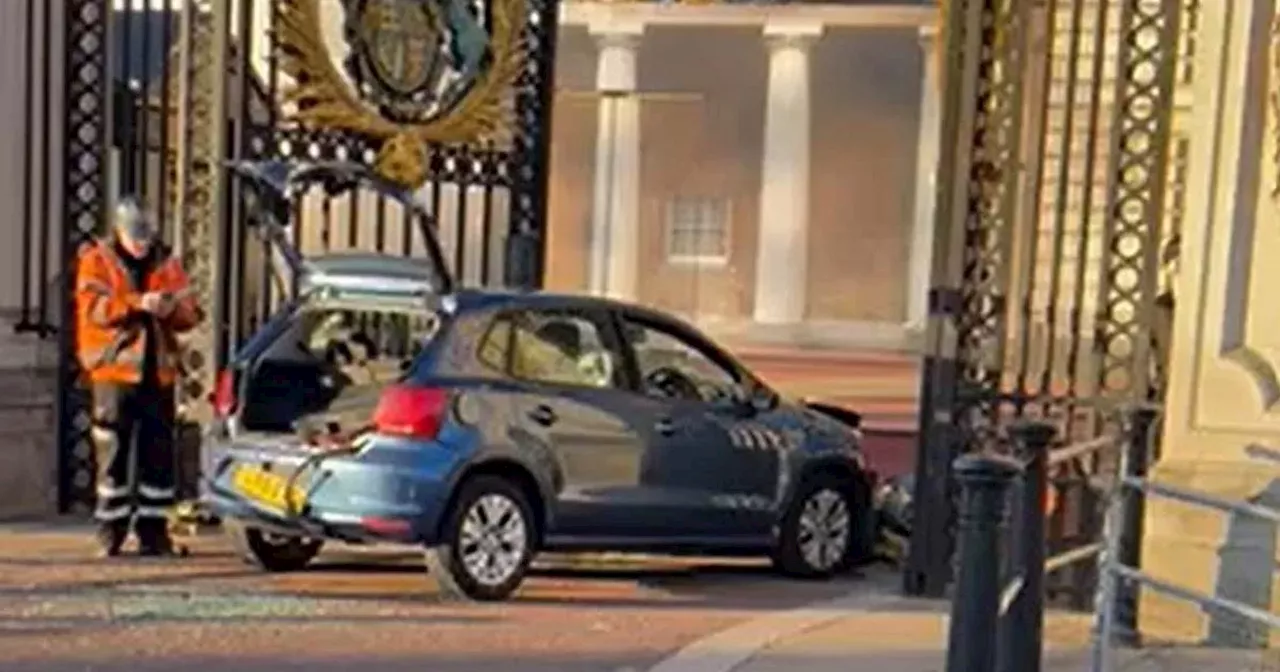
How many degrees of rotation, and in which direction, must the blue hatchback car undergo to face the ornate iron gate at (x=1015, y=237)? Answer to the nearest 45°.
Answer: approximately 45° to its right

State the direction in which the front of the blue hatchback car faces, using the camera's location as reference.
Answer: facing away from the viewer and to the right of the viewer

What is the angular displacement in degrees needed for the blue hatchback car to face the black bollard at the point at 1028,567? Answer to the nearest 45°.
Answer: approximately 90° to its right

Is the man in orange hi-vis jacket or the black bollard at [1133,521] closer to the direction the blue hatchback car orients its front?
the black bollard

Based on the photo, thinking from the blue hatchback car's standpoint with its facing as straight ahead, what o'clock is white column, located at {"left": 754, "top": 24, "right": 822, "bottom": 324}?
The white column is roughly at 11 o'clock from the blue hatchback car.

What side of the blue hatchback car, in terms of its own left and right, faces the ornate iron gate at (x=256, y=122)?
left

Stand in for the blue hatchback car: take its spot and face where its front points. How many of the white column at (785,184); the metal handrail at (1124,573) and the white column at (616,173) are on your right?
1

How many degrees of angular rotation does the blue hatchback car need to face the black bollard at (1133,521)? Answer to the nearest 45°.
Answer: approximately 90° to its right
